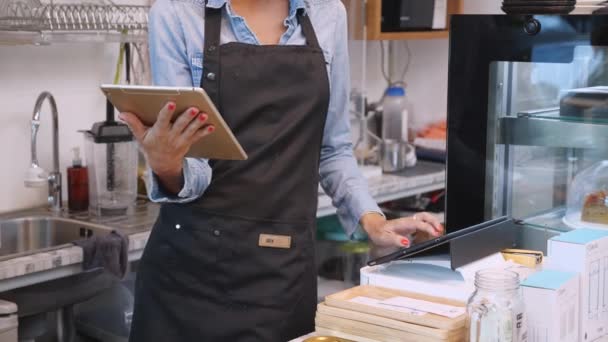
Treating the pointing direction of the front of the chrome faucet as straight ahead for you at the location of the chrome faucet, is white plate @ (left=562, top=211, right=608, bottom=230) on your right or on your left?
on your left

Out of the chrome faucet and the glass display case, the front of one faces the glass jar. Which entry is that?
the glass display case

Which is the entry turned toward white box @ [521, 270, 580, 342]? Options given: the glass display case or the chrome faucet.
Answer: the glass display case

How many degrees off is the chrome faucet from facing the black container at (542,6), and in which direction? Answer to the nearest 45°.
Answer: approximately 135° to its left

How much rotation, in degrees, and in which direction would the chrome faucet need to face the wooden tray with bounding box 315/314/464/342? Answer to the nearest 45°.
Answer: approximately 90° to its left

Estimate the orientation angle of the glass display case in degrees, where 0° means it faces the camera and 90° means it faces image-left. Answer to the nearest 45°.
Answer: approximately 0°
